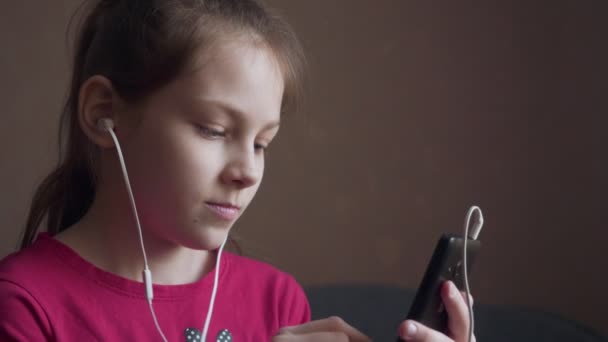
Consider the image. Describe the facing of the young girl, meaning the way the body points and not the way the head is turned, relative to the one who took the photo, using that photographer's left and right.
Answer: facing the viewer and to the right of the viewer

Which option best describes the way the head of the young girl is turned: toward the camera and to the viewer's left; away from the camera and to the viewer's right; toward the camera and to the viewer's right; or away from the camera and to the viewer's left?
toward the camera and to the viewer's right
